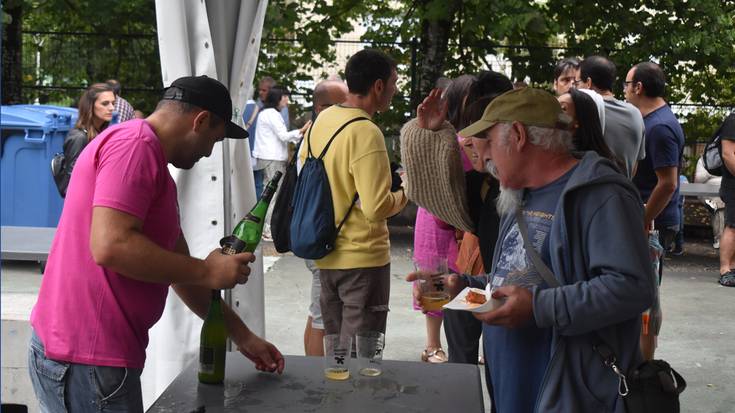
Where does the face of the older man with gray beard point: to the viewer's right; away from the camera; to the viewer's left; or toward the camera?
to the viewer's left

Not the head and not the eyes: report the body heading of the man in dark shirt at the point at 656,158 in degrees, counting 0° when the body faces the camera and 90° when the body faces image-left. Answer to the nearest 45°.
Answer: approximately 90°

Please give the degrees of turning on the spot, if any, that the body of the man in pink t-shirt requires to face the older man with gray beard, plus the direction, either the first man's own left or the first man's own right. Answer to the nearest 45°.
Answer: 0° — they already face them

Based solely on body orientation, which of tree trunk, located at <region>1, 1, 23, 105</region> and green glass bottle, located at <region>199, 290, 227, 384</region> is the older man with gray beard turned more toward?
the green glass bottle

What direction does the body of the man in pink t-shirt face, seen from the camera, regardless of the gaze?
to the viewer's right

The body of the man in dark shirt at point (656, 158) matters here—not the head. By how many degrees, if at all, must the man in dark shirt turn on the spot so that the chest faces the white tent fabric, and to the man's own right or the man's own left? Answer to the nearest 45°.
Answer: approximately 45° to the man's own left

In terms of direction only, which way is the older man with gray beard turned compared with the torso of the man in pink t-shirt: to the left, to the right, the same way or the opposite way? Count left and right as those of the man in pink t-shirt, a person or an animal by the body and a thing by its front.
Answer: the opposite way

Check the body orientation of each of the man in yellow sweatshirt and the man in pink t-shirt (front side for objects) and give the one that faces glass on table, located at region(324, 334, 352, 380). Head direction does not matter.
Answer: the man in pink t-shirt

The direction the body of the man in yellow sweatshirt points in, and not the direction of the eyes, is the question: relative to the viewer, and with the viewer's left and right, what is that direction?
facing away from the viewer and to the right of the viewer
